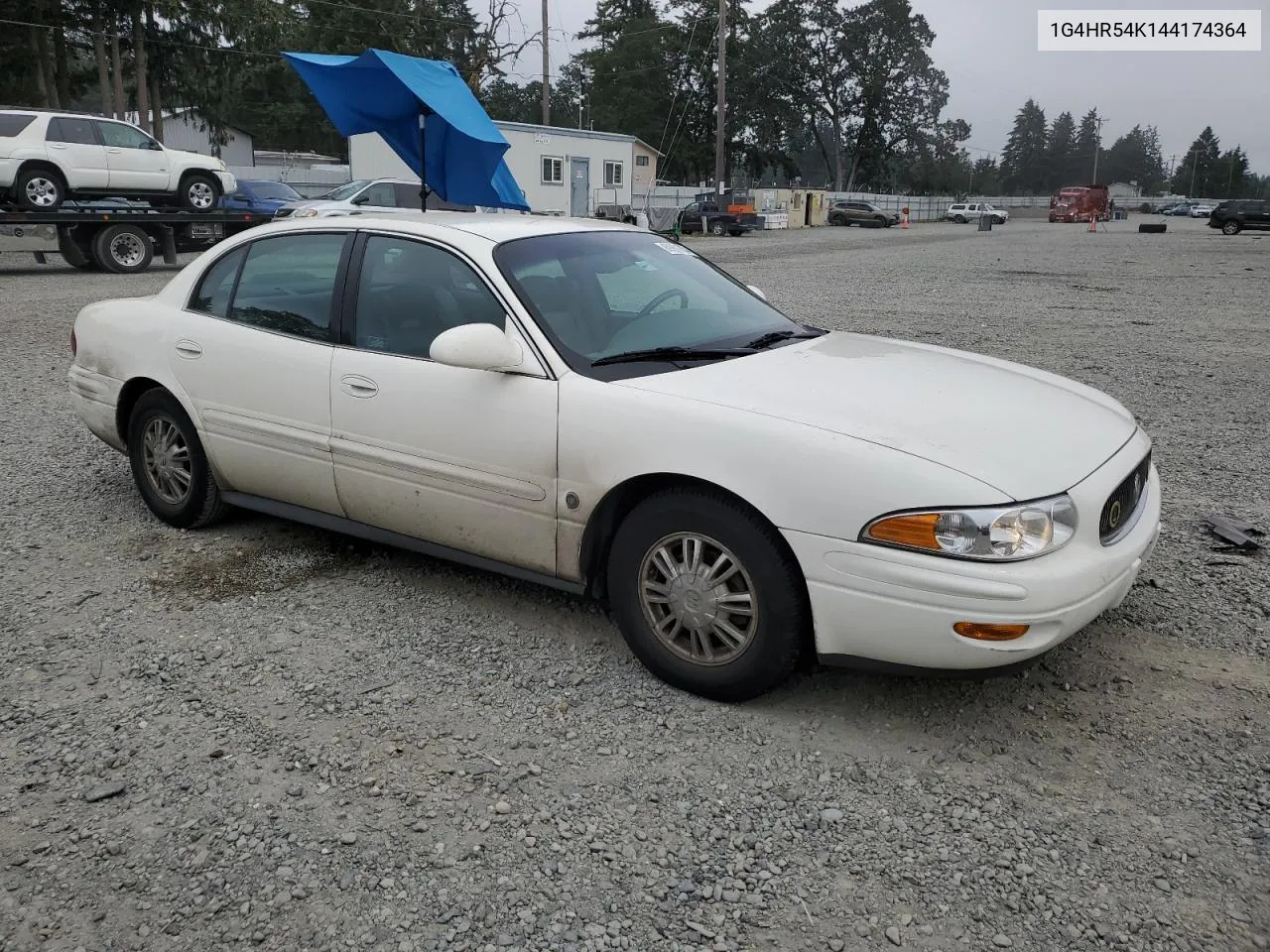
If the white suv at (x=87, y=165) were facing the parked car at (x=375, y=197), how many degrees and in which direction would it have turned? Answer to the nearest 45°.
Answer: approximately 45° to its left

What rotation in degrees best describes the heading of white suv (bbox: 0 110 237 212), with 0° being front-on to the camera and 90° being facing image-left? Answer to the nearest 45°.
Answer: approximately 270°

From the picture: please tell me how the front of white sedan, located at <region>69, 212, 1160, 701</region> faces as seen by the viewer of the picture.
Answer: facing the viewer and to the right of the viewer

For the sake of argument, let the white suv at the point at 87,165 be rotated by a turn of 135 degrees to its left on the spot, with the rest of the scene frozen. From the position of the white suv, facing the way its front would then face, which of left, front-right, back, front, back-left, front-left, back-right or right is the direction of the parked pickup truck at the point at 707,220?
right

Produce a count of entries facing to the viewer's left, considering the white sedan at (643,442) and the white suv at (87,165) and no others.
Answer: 0

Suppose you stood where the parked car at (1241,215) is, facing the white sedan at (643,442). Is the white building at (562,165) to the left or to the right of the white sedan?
right

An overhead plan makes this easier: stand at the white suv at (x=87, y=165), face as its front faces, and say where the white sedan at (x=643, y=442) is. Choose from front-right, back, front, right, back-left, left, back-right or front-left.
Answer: right

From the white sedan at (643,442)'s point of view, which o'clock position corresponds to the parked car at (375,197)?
The parked car is roughly at 7 o'clock from the white sedan.
